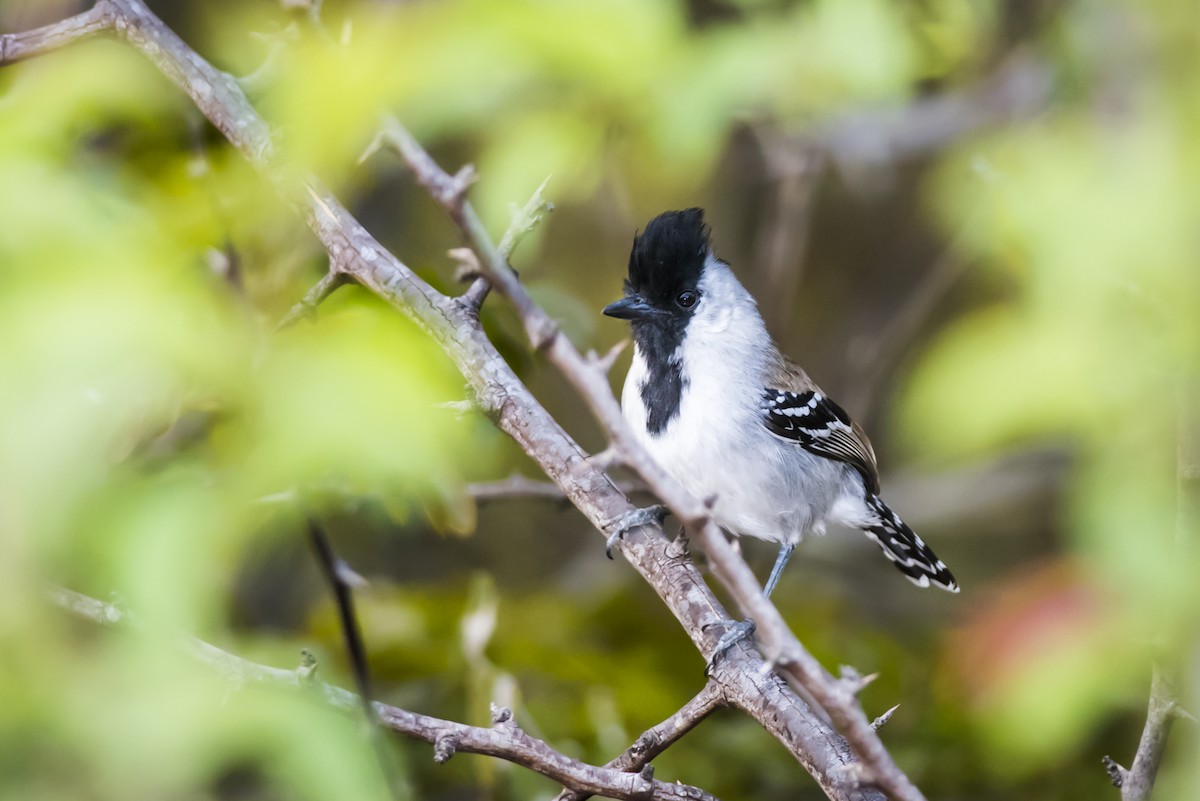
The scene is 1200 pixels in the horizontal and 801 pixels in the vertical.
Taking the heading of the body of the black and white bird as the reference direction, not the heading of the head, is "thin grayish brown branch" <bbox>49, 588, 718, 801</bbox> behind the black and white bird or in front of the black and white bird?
in front

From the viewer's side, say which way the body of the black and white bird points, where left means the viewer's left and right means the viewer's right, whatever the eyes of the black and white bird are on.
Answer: facing the viewer and to the left of the viewer
